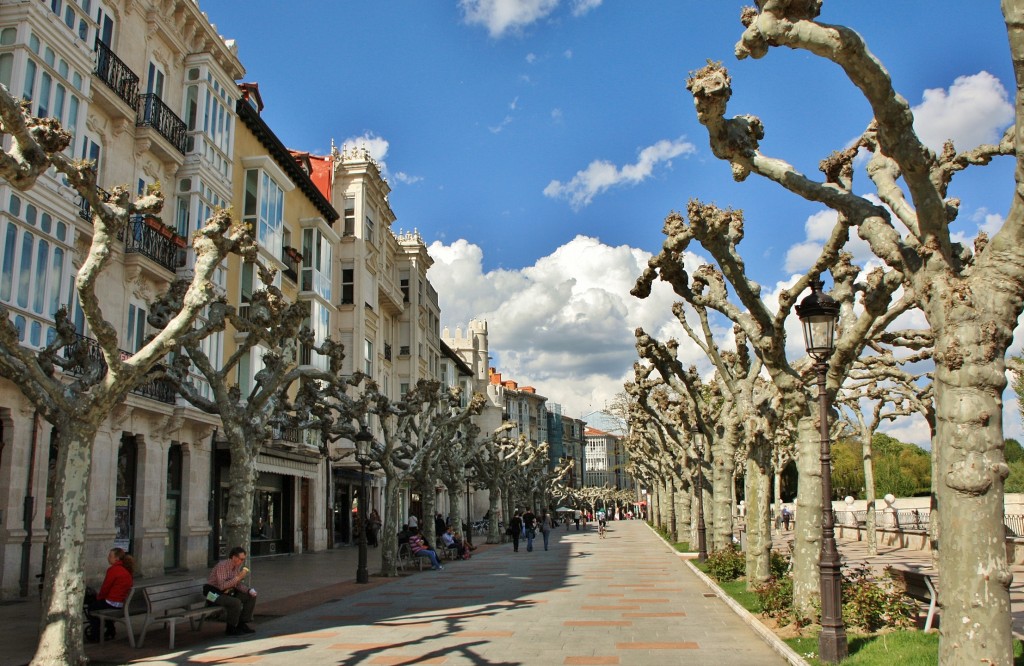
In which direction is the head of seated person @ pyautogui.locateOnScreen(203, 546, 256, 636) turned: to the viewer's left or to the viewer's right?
to the viewer's right

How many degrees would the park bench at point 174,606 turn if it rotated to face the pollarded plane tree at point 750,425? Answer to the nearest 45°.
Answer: approximately 45° to its left

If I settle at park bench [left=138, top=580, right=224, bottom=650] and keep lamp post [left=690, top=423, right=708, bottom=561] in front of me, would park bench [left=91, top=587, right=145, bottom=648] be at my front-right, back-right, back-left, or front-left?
back-left

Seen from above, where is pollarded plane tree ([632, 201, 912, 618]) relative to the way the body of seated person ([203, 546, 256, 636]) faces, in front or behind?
in front

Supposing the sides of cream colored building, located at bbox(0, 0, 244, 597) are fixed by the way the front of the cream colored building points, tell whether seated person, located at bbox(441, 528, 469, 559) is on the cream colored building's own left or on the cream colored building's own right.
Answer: on the cream colored building's own left

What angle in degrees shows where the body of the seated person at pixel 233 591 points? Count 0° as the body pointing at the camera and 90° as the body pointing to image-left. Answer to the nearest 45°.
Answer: approximately 315°

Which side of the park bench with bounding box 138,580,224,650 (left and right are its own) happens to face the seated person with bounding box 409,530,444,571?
left

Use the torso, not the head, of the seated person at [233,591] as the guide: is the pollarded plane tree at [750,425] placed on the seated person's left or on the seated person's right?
on the seated person's left

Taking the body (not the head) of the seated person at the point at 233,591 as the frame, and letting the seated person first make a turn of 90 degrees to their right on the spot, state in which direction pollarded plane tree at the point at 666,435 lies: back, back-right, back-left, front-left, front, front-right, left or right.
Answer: back

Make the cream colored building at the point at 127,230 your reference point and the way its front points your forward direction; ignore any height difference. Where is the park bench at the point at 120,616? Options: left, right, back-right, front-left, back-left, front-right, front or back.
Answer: front-right

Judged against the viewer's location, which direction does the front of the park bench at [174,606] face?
facing the viewer and to the right of the viewer
